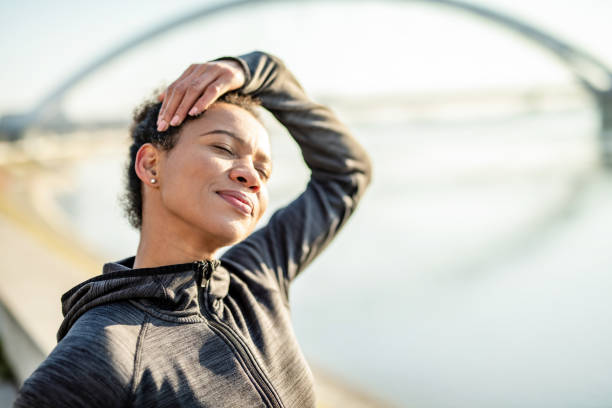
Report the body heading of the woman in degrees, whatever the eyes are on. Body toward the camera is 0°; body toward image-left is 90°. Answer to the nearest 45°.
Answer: approximately 315°

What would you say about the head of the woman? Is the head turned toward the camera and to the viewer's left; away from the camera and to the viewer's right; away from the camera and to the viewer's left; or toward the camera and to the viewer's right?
toward the camera and to the viewer's right
